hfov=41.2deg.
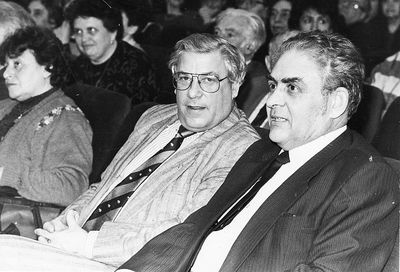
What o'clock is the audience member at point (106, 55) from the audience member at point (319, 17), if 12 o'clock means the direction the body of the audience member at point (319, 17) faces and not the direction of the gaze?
the audience member at point (106, 55) is roughly at 2 o'clock from the audience member at point (319, 17).

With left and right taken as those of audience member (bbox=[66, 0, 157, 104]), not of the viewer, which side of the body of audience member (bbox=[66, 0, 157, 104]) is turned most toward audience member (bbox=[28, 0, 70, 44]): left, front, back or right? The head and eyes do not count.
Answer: right

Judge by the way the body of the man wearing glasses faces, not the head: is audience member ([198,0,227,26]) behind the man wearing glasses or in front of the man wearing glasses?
behind

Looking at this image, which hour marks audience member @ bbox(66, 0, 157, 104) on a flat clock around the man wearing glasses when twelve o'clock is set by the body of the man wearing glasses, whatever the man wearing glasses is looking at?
The audience member is roughly at 4 o'clock from the man wearing glasses.

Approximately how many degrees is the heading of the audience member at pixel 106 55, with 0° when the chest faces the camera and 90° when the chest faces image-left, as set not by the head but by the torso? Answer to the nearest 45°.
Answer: approximately 45°

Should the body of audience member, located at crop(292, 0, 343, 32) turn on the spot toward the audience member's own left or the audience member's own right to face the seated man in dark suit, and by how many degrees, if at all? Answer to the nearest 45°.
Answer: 0° — they already face them

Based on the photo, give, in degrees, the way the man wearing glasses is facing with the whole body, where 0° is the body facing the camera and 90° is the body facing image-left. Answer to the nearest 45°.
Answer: approximately 45°

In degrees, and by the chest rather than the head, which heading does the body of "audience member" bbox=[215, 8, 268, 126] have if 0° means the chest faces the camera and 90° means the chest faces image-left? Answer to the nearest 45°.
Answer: approximately 45°
